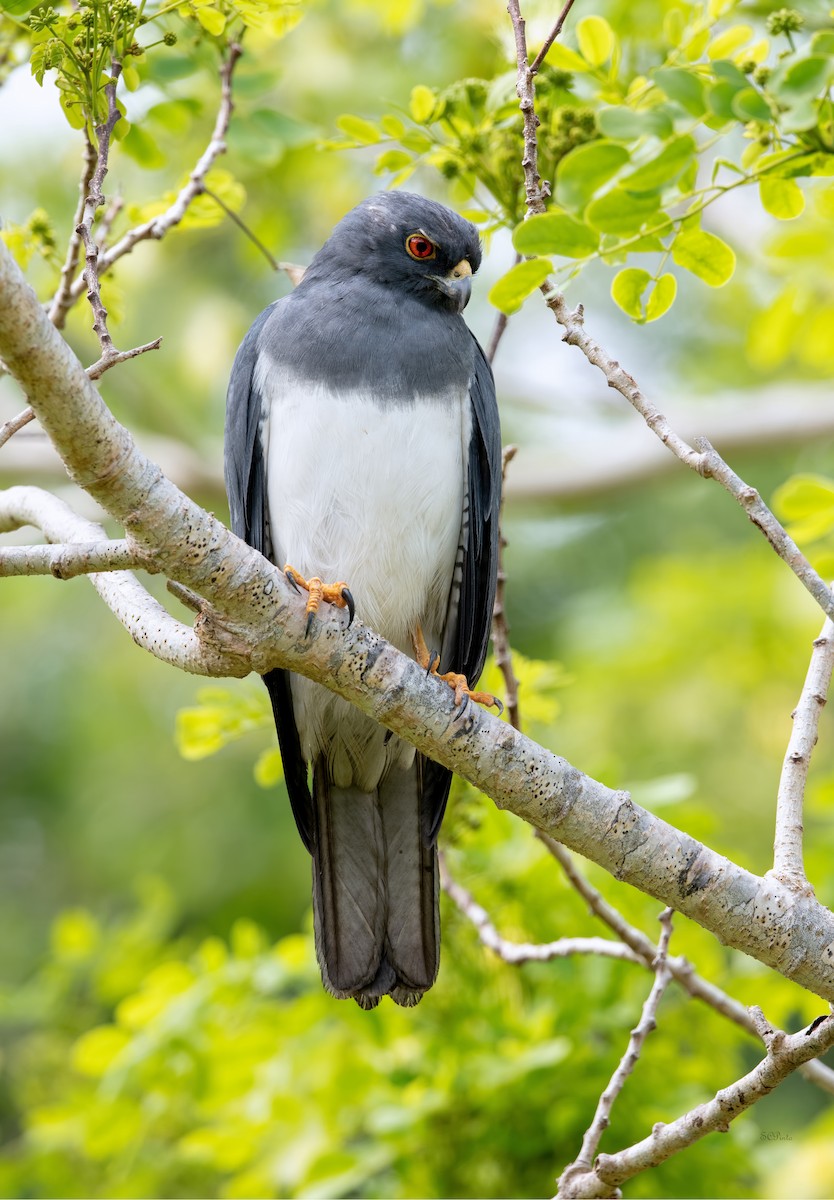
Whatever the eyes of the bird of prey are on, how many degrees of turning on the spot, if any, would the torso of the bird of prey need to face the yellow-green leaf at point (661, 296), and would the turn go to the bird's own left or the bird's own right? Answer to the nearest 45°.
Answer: approximately 45° to the bird's own left

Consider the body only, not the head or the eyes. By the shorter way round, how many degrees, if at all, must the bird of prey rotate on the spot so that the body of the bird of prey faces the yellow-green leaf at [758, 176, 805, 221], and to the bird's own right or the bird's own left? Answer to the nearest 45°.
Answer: approximately 45° to the bird's own left

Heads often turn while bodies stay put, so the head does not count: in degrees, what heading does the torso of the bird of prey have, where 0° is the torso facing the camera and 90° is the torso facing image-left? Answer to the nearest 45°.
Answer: approximately 0°
